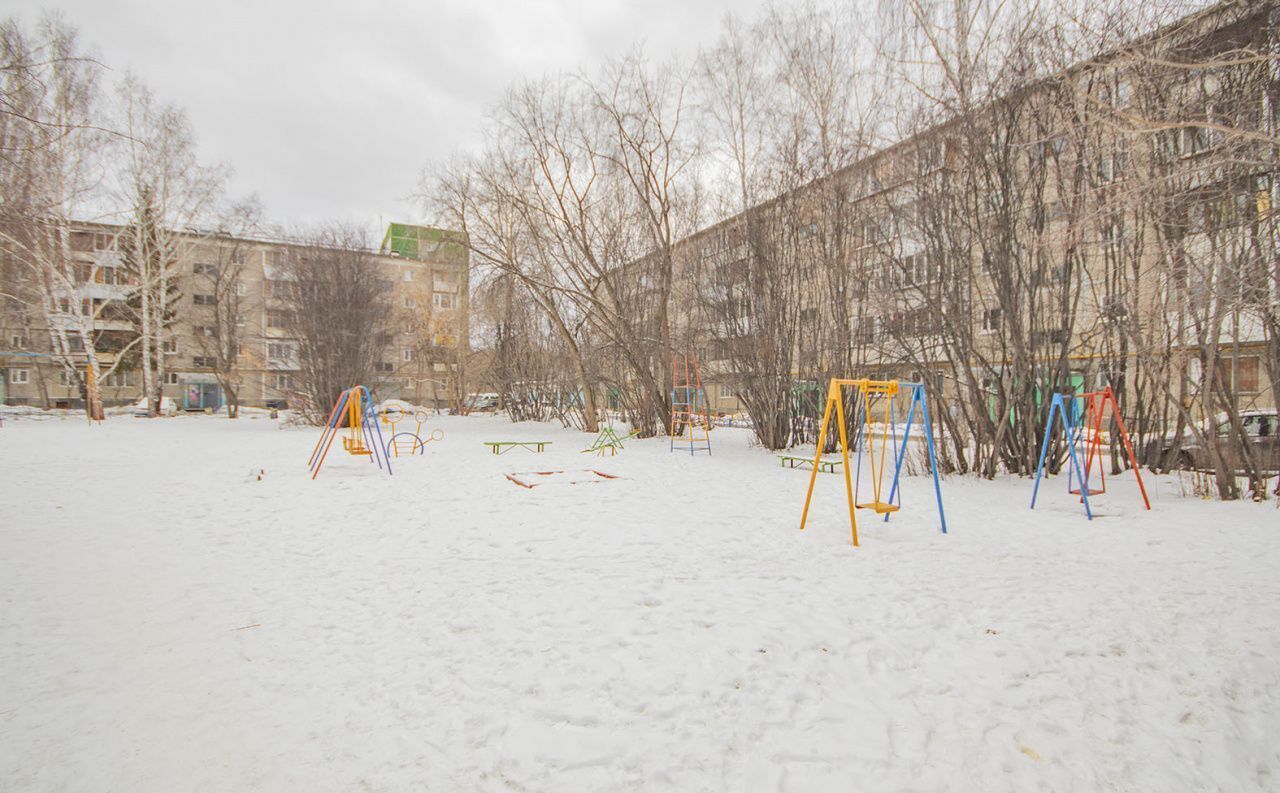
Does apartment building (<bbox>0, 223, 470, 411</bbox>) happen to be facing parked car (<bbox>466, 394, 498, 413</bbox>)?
no

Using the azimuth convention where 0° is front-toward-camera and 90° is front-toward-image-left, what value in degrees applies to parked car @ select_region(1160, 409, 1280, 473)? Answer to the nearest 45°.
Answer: approximately 90°

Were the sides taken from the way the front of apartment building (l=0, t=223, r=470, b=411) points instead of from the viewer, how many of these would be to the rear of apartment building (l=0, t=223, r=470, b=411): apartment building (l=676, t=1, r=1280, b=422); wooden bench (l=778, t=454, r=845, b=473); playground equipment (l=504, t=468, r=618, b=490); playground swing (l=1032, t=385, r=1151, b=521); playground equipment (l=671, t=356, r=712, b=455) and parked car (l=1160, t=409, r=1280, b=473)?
0

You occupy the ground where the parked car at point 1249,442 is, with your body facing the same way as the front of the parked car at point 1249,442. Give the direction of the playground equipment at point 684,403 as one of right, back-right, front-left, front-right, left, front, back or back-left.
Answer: front

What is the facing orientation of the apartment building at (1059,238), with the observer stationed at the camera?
facing the viewer and to the left of the viewer

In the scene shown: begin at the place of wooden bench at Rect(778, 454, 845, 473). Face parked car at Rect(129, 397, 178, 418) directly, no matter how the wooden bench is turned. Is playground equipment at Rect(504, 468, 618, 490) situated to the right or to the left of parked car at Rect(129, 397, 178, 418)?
left

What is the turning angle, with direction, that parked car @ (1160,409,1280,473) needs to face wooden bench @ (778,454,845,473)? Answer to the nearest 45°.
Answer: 0° — it already faces it

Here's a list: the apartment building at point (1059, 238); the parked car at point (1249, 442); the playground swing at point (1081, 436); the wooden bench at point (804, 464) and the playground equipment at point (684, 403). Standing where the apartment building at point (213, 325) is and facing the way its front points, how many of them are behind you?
0

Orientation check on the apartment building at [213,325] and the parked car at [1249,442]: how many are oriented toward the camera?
1

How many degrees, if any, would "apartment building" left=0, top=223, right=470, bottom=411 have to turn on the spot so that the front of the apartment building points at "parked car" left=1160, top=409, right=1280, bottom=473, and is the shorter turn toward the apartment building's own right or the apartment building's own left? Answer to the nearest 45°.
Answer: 0° — it already faces it

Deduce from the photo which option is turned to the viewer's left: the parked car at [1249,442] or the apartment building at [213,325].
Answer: the parked car

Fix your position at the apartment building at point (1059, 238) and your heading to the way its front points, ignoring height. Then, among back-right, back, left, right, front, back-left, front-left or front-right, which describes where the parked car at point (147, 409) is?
front-right

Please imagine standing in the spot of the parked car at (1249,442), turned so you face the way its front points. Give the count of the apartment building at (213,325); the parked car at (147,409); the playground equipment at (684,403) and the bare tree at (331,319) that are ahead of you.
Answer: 4

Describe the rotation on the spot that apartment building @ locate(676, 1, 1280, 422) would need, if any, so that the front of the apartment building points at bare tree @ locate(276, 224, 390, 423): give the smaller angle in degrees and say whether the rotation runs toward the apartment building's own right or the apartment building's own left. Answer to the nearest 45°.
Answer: approximately 45° to the apartment building's own right

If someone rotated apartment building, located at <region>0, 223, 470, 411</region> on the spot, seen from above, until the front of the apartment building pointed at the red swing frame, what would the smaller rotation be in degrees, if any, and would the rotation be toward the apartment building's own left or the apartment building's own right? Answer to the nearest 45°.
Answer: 0° — it already faces it

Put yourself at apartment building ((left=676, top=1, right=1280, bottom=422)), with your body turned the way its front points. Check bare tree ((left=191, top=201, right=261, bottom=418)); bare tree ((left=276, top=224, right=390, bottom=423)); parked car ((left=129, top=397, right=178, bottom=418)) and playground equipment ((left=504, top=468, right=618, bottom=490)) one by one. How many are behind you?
0

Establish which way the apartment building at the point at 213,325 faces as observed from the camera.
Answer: facing the viewer
